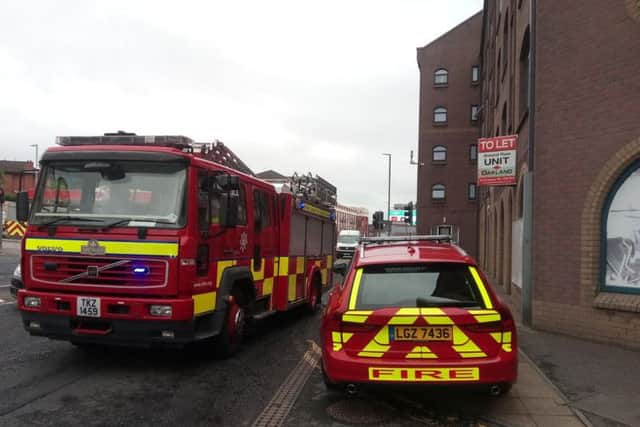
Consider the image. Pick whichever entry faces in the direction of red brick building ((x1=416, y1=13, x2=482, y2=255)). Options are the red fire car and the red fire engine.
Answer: the red fire car

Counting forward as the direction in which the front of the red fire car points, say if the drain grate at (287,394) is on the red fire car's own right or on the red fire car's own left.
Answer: on the red fire car's own left

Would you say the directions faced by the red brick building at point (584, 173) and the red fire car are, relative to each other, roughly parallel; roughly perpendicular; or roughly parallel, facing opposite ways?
roughly perpendicular

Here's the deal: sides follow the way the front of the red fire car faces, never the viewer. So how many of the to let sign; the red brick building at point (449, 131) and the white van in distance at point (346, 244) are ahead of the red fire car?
3

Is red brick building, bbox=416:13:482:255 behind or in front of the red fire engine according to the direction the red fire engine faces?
behind

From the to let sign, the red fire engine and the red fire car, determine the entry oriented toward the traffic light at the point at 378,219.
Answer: the red fire car

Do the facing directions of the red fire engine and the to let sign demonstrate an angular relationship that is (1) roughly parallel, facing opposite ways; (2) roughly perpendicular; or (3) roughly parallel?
roughly parallel

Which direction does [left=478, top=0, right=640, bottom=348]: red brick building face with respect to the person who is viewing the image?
facing to the left of the viewer

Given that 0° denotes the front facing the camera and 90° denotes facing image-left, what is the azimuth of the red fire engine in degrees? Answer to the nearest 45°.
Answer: approximately 45°

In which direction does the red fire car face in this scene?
away from the camera

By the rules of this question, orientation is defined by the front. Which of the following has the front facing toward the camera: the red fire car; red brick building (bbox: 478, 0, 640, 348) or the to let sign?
the to let sign

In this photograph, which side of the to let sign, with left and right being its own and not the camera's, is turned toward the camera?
front

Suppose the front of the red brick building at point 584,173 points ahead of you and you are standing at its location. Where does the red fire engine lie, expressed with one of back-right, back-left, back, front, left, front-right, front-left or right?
front-left

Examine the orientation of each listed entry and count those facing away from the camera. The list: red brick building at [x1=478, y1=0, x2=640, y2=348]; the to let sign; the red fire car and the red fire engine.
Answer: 1

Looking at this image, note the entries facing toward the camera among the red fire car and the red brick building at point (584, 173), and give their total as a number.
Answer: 0

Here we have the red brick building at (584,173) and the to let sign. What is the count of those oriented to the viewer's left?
1

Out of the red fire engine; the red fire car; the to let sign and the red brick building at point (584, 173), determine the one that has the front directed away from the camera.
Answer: the red fire car
